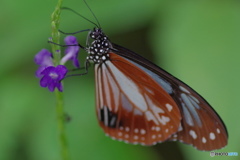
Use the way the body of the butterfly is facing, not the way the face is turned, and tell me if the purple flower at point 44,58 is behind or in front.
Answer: in front

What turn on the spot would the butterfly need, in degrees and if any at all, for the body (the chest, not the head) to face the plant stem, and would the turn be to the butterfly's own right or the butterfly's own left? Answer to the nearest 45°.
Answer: approximately 45° to the butterfly's own left

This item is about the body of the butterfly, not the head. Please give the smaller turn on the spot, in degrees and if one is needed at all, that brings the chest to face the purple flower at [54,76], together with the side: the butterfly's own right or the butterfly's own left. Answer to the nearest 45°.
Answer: approximately 45° to the butterfly's own left

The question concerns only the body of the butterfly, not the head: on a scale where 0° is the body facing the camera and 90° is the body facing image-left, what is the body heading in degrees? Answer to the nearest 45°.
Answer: approximately 90°

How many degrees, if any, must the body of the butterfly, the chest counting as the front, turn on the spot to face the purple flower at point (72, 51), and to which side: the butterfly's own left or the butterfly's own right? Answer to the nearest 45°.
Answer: approximately 45° to the butterfly's own left
